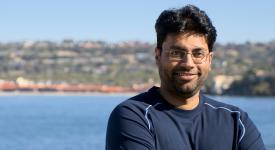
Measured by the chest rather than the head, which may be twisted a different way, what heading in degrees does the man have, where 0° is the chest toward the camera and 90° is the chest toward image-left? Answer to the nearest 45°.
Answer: approximately 0°
